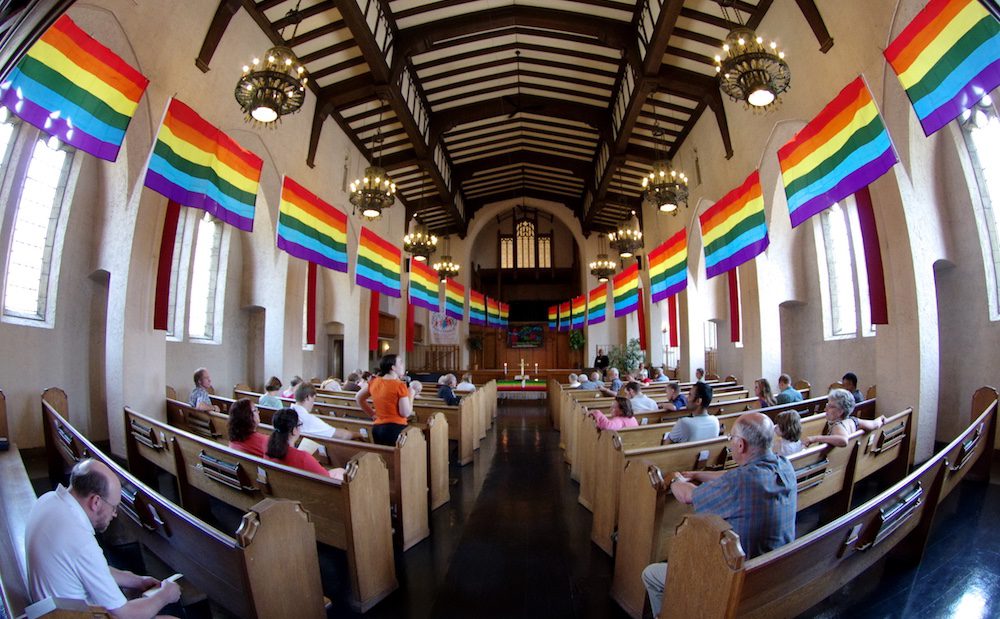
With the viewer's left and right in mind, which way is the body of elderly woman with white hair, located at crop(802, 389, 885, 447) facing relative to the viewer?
facing away from the viewer and to the left of the viewer

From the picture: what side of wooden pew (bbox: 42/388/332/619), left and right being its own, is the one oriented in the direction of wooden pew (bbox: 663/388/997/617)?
right

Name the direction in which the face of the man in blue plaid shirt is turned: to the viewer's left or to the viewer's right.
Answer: to the viewer's left

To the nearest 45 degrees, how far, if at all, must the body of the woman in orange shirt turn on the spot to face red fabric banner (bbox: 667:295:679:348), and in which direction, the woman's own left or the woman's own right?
0° — they already face it

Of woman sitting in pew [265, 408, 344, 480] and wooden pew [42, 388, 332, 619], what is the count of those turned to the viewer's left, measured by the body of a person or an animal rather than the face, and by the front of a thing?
0

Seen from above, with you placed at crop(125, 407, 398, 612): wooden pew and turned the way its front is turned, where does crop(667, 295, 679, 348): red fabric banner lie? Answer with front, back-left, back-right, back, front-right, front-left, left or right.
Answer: front

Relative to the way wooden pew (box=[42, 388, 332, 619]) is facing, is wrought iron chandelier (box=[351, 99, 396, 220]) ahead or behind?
ahead

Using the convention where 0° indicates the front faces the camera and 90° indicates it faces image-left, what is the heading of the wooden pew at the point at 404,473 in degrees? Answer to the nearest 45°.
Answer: approximately 225°

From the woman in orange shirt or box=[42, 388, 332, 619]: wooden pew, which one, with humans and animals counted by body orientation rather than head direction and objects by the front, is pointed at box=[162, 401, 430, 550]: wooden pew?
box=[42, 388, 332, 619]: wooden pew

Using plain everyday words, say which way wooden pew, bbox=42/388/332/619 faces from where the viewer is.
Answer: facing away from the viewer and to the right of the viewer

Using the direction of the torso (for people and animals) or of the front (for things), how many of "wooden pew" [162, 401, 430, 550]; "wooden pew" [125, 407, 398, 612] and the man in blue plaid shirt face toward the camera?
0

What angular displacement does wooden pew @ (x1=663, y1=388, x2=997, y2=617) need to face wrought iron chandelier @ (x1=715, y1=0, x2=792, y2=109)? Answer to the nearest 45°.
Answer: approximately 45° to its right

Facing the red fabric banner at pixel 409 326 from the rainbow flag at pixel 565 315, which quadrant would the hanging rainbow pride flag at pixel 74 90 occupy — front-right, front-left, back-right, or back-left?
front-left

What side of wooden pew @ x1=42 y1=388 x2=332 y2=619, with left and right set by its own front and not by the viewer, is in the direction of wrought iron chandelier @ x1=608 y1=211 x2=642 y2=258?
front

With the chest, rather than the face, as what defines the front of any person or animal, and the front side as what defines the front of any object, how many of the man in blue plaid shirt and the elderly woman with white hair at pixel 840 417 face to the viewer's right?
0

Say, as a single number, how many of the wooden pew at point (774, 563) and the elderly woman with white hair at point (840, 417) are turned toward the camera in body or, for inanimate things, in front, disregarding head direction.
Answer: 0

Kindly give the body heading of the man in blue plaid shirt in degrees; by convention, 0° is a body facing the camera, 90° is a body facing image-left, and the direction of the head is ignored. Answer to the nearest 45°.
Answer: approximately 135°

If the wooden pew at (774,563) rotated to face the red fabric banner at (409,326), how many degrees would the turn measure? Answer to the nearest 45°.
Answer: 0° — it already faces it

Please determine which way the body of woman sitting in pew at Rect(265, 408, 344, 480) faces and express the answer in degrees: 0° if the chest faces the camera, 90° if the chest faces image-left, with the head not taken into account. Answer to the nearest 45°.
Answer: approximately 225°
